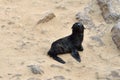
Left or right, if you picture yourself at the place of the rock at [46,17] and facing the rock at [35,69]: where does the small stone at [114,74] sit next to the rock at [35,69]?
left

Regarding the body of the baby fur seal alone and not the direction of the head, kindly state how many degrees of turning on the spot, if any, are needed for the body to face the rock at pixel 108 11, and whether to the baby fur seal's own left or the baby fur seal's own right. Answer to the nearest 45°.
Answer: approximately 45° to the baby fur seal's own left

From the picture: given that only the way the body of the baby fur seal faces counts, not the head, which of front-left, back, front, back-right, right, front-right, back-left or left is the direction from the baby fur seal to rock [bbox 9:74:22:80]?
back-right

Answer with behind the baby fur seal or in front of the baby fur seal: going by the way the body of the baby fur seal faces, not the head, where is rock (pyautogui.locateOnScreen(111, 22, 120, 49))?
in front

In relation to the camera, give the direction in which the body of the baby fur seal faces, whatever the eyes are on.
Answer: to the viewer's right

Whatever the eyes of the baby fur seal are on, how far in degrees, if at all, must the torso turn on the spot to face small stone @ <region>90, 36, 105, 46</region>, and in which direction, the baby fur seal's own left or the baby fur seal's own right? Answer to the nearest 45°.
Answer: approximately 45° to the baby fur seal's own left
